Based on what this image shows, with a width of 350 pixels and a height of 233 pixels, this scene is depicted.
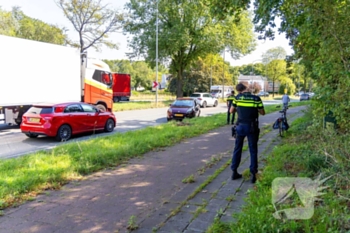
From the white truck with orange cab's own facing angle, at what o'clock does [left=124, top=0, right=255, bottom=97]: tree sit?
The tree is roughly at 12 o'clock from the white truck with orange cab.

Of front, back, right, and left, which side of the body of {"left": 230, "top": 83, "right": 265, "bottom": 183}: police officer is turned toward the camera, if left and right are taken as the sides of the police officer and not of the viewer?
back

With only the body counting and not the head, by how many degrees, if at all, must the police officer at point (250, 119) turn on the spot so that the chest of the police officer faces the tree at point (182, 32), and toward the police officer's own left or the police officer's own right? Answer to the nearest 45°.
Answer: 0° — they already face it

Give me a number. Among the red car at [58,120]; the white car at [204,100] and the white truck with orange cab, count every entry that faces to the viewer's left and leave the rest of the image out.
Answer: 0

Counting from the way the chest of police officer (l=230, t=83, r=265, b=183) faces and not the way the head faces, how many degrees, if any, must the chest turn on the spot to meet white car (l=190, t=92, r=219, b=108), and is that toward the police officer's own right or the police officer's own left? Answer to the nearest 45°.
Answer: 0° — they already face it

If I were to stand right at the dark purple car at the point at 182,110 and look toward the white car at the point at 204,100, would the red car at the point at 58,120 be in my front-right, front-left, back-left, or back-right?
back-left

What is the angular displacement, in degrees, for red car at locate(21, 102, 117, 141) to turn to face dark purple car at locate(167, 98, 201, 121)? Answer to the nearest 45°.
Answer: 0° — it already faces it

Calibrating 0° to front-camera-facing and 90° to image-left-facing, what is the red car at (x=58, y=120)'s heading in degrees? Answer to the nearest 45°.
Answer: approximately 225°

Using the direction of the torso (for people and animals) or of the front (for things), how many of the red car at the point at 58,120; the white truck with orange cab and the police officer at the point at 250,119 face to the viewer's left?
0

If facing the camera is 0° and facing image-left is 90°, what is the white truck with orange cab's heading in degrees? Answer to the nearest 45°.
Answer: approximately 225°
